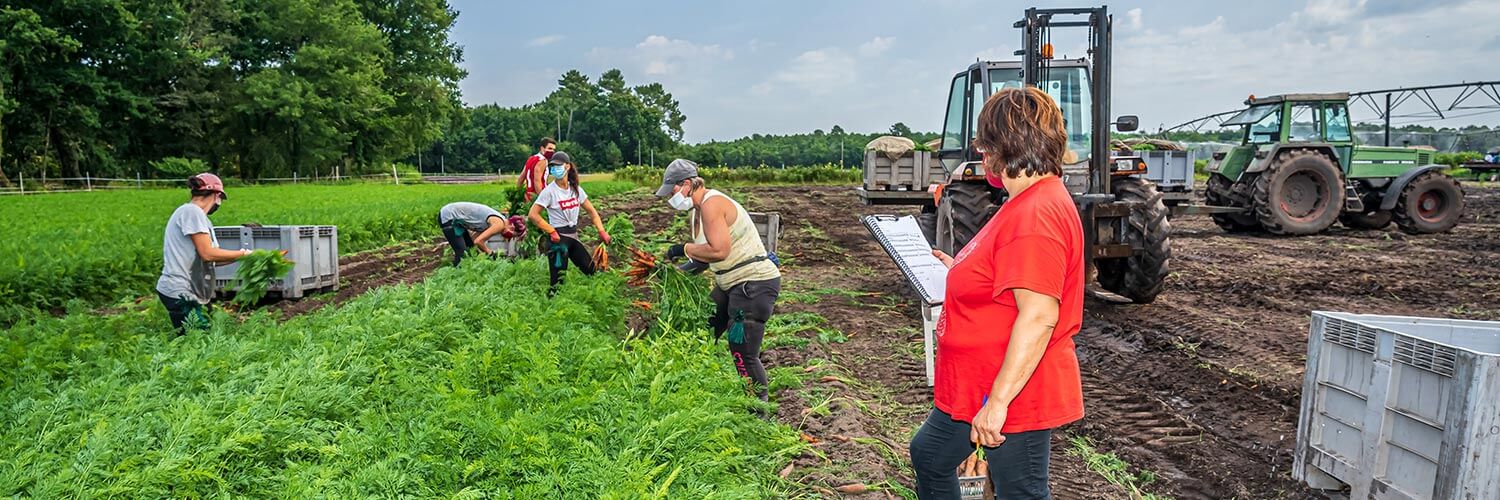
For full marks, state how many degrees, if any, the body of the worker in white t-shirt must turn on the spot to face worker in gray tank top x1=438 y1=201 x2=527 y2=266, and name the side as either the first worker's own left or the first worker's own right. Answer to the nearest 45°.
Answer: approximately 135° to the first worker's own right

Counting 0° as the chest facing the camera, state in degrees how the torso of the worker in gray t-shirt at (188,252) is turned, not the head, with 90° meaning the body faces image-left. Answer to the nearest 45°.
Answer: approximately 270°

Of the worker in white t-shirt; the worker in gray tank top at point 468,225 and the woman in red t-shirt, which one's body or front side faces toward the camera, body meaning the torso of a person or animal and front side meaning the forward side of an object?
the worker in white t-shirt

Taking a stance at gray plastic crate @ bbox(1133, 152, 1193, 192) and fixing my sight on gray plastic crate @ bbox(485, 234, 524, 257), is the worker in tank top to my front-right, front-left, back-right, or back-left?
front-left

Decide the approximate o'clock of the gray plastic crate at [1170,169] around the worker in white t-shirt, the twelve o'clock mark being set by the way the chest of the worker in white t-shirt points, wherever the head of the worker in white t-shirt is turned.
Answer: The gray plastic crate is roughly at 8 o'clock from the worker in white t-shirt.

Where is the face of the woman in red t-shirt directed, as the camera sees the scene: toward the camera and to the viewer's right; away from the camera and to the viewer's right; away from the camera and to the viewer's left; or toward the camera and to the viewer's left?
away from the camera and to the viewer's left

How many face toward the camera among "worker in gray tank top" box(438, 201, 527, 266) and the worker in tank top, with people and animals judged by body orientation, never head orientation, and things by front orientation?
0

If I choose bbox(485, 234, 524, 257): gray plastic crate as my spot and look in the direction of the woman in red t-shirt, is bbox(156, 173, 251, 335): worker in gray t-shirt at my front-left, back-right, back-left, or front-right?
front-right

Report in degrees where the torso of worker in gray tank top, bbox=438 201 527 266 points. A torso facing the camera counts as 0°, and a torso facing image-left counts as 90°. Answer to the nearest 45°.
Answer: approximately 270°

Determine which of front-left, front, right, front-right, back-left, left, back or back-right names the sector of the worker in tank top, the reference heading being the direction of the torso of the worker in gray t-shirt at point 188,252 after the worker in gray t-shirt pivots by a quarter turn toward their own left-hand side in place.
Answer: back-right

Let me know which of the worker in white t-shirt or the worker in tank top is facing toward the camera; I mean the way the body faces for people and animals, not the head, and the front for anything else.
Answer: the worker in white t-shirt

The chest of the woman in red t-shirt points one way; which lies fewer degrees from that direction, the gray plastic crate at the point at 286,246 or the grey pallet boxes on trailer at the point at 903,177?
the gray plastic crate

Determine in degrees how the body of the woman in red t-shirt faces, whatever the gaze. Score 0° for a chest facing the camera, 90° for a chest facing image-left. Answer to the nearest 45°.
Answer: approximately 90°

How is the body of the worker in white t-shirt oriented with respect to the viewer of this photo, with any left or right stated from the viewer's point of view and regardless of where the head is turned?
facing the viewer

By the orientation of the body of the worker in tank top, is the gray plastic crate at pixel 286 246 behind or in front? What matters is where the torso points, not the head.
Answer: in front

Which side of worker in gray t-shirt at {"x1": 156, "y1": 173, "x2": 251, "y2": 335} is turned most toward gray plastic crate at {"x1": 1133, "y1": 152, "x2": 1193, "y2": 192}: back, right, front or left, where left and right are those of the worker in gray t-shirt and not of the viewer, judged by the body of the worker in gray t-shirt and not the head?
front

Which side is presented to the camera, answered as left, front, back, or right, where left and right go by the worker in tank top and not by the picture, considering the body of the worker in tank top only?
left
